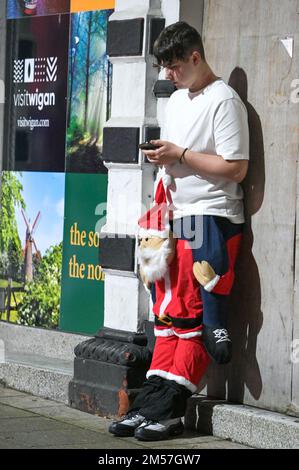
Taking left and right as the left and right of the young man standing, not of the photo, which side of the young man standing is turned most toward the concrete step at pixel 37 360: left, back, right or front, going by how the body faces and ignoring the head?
right

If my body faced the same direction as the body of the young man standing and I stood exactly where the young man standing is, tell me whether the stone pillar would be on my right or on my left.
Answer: on my right

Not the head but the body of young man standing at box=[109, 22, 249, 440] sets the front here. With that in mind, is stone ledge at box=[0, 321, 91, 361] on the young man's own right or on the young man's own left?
on the young man's own right

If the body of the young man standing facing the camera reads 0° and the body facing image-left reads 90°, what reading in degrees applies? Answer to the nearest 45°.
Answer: approximately 45°
